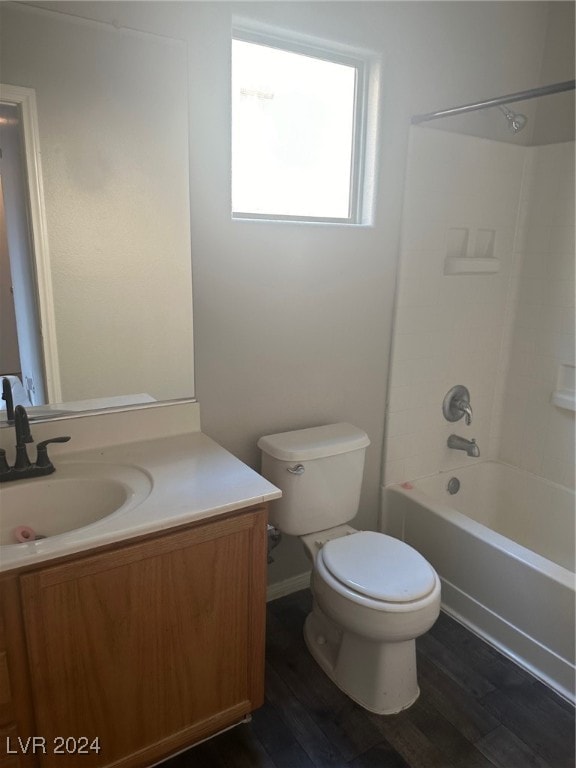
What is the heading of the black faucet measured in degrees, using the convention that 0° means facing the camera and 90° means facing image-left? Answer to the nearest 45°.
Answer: approximately 315°

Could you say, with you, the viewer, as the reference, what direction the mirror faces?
facing the viewer and to the right of the viewer

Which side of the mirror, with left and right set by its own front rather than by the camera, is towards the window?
left

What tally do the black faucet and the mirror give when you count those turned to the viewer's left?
0

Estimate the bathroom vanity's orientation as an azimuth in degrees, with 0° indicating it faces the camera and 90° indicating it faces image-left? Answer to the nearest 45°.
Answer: approximately 315°

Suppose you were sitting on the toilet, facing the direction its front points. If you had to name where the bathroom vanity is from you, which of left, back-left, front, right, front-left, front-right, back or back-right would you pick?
right
